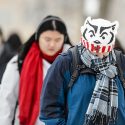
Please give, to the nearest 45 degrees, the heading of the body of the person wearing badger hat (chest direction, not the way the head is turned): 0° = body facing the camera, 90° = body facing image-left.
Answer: approximately 0°
